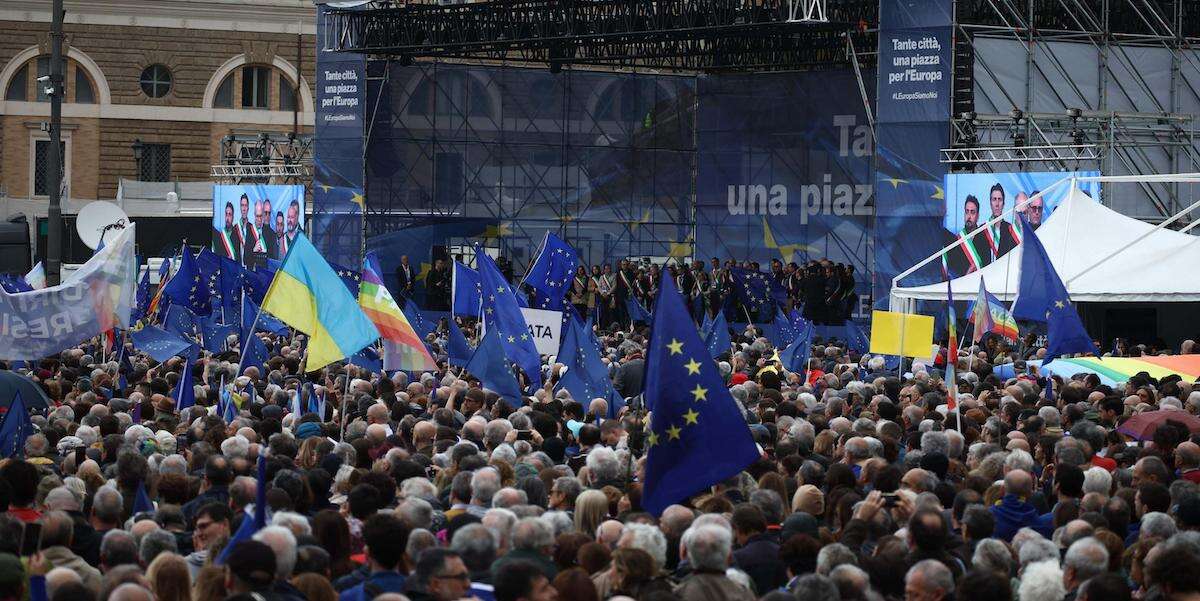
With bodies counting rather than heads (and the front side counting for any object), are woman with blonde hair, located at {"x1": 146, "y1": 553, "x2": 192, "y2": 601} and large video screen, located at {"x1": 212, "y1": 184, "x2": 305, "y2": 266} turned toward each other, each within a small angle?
yes

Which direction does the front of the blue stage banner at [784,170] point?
toward the camera

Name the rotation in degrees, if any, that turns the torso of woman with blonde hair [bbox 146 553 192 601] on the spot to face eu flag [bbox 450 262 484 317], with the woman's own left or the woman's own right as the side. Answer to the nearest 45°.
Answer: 0° — they already face it

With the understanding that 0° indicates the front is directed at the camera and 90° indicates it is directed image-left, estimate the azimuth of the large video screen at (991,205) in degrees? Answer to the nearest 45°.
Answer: approximately 0°

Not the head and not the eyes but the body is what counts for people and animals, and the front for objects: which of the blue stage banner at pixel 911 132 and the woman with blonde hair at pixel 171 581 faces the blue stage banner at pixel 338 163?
the woman with blonde hair

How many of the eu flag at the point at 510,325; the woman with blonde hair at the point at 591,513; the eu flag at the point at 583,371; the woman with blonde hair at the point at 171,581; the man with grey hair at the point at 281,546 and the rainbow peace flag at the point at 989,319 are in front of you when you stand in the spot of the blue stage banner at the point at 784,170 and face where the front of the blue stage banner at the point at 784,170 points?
6

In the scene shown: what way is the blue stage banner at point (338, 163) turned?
toward the camera

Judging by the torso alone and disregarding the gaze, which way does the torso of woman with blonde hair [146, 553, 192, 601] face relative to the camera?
away from the camera

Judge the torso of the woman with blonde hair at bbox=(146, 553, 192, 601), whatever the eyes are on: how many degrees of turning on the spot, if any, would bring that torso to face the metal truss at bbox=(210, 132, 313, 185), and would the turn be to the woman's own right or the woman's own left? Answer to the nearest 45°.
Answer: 0° — they already face it

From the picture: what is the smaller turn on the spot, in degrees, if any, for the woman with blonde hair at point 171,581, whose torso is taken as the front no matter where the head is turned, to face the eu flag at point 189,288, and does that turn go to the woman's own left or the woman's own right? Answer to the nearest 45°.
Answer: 0° — they already face it

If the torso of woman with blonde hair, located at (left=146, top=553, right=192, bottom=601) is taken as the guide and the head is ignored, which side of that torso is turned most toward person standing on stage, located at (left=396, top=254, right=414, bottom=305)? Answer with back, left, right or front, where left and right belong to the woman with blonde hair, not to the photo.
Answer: front

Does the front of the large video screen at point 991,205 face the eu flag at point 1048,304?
yes

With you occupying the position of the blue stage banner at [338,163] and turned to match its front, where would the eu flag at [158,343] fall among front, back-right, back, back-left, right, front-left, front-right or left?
front
